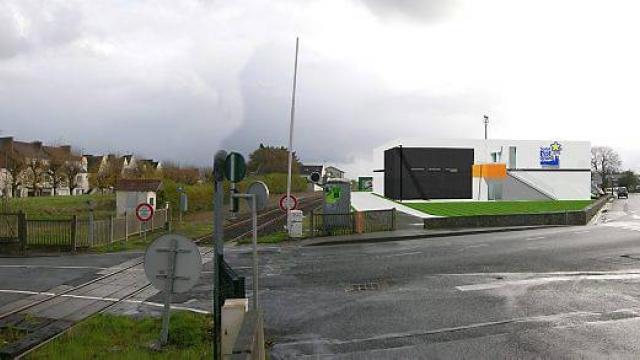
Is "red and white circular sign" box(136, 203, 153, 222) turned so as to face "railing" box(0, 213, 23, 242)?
no

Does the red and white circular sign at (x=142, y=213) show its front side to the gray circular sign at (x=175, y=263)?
yes

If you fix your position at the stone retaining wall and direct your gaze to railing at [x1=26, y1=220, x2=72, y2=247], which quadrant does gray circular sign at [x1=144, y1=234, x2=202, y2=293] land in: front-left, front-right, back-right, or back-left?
front-left

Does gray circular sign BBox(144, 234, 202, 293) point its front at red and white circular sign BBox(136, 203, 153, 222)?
yes

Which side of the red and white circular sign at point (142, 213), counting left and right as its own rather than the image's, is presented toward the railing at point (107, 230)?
right

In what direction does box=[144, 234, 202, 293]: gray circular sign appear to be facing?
away from the camera

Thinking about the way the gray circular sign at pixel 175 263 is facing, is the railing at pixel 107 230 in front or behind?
in front

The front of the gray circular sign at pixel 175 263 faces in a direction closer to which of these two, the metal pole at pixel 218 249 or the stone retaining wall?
the stone retaining wall

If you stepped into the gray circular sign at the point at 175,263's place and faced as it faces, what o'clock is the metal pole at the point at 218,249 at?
The metal pole is roughly at 4 o'clock from the gray circular sign.

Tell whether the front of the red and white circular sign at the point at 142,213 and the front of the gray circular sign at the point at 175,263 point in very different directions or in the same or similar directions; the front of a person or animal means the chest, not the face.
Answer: very different directions

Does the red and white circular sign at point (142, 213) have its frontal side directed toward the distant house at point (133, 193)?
no

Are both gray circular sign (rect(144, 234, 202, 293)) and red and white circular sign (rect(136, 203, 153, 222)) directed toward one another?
yes

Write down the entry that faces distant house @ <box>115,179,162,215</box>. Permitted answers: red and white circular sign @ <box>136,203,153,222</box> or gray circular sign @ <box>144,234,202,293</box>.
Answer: gray circular sign @ <box>144,234,202,293</box>

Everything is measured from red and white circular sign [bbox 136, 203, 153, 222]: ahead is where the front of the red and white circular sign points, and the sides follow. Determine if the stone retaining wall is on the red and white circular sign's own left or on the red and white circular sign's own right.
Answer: on the red and white circular sign's own left

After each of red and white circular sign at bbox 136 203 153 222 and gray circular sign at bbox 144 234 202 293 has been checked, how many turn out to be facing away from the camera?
1

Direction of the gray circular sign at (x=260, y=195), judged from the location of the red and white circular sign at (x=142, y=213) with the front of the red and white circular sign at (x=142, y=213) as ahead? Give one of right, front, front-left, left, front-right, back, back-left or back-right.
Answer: front

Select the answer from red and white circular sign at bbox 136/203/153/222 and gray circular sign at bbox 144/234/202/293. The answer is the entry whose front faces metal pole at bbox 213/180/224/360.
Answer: red and white circular sign at bbox 136/203/153/222

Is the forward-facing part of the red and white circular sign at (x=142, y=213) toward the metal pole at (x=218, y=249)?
yes

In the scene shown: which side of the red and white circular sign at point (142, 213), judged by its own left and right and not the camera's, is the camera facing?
front
